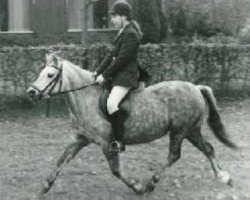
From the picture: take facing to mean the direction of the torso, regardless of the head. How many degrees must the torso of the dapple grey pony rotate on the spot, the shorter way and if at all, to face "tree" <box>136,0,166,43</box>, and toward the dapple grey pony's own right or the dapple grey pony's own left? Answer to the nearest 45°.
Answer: approximately 90° to the dapple grey pony's own right

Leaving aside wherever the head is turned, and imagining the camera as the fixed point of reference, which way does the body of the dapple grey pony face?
to the viewer's left

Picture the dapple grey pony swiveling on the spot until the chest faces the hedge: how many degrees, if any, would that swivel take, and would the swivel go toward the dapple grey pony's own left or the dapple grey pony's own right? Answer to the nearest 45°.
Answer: approximately 90° to the dapple grey pony's own right
